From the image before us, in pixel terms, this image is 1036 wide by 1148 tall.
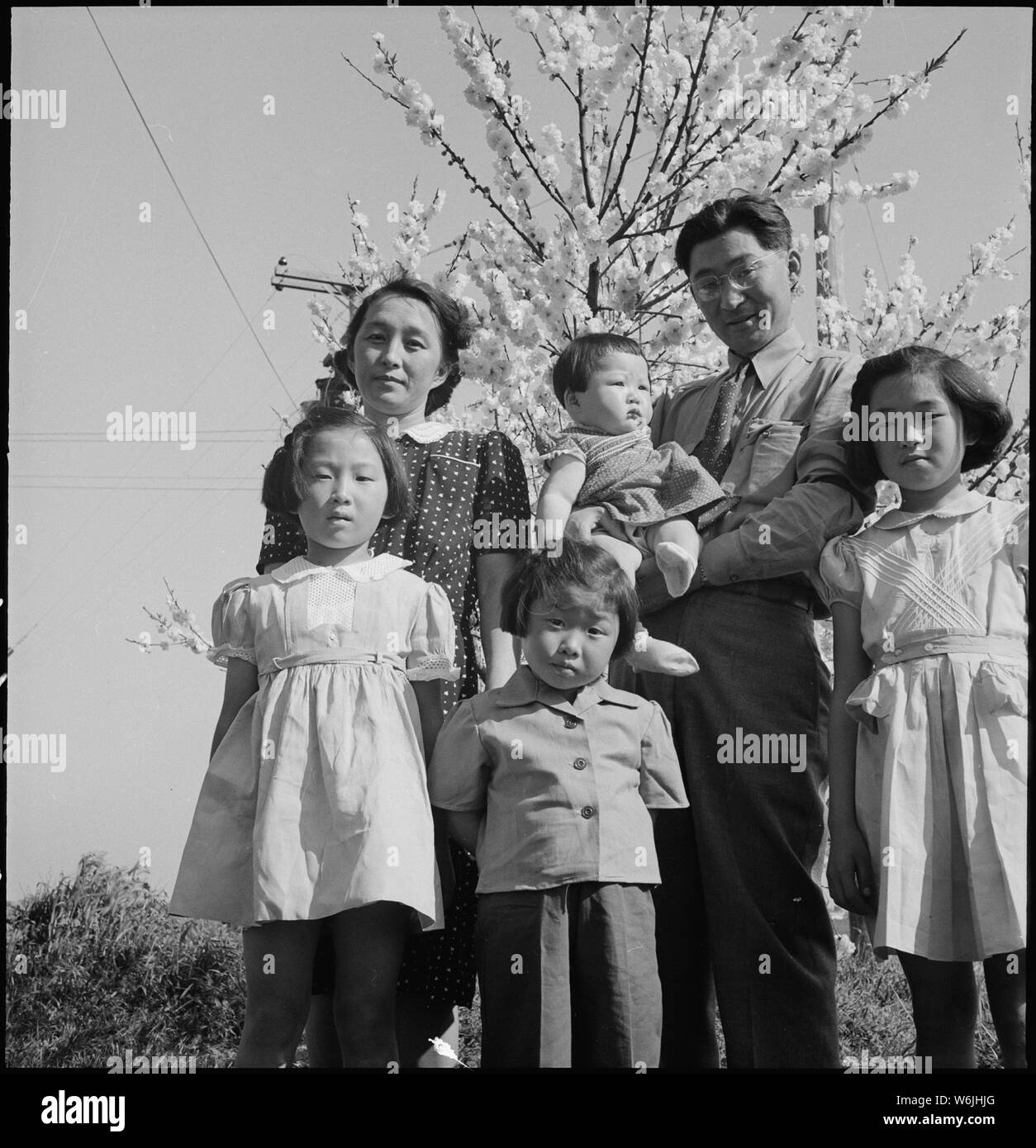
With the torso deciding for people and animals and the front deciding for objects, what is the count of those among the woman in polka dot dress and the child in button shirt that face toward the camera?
2

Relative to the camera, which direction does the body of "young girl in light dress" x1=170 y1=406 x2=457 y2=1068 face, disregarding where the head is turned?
toward the camera

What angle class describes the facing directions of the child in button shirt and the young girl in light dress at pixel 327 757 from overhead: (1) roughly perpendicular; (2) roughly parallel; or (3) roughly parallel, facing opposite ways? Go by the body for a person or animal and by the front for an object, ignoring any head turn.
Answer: roughly parallel

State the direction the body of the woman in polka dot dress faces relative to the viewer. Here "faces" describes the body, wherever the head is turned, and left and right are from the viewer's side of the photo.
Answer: facing the viewer

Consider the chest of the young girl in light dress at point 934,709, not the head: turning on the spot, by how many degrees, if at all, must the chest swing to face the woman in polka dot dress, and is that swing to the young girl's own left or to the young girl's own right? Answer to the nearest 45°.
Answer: approximately 90° to the young girl's own right

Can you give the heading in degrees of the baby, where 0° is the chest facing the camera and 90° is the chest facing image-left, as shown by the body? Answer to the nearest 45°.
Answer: approximately 315°

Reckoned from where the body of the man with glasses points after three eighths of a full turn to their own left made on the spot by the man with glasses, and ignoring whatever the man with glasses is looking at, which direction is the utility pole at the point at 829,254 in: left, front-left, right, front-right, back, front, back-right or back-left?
left

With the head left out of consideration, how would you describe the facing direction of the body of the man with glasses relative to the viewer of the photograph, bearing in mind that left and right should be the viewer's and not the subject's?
facing the viewer and to the left of the viewer

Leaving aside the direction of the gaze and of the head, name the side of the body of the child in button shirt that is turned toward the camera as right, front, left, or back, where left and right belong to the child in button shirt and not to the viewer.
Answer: front

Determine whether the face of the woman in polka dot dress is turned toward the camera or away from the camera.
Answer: toward the camera

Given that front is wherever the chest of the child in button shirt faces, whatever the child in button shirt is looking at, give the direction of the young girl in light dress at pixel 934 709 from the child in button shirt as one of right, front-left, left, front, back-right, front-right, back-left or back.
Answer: left

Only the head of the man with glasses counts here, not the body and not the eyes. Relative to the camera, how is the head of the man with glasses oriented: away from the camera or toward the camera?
toward the camera
